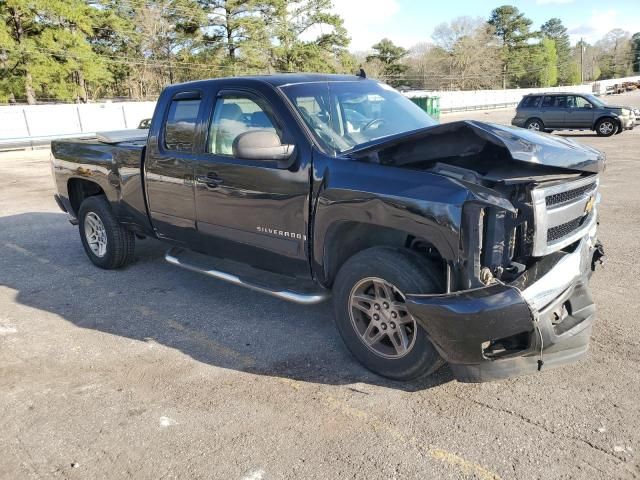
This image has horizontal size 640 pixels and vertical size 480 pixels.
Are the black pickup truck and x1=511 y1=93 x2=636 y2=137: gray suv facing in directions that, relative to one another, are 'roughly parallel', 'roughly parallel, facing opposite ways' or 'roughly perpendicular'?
roughly parallel

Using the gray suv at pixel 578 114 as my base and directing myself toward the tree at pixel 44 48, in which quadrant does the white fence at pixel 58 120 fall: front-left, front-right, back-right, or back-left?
front-left

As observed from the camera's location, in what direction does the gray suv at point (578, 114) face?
facing to the right of the viewer

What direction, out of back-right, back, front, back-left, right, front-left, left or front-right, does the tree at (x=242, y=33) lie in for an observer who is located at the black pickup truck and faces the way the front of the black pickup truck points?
back-left

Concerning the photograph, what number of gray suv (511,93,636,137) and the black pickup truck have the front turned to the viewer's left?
0

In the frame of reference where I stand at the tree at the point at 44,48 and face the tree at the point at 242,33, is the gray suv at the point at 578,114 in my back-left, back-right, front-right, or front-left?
front-right

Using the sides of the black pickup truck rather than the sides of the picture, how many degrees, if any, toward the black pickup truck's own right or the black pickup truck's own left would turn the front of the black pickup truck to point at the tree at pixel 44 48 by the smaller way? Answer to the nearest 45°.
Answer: approximately 180°

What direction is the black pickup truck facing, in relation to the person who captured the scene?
facing the viewer and to the right of the viewer

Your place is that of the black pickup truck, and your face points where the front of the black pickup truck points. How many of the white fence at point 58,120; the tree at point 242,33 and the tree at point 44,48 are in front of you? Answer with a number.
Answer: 0

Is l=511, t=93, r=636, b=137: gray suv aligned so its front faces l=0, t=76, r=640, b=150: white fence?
no

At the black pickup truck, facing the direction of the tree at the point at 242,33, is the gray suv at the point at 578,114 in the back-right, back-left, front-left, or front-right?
front-right

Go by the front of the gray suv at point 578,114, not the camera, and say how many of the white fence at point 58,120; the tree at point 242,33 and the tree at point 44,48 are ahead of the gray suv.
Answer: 0

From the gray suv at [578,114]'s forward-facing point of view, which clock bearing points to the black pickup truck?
The black pickup truck is roughly at 3 o'clock from the gray suv.

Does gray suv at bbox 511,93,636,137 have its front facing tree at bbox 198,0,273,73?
no

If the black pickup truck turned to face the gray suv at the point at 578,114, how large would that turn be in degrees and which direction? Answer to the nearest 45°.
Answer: approximately 90° to its left

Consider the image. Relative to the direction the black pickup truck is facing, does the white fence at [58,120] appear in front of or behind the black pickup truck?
behind
